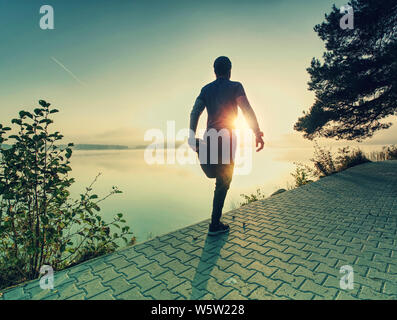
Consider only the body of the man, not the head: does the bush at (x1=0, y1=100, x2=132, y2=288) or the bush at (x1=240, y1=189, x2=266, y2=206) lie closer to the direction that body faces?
the bush at (x1=240, y1=189, x2=266, y2=206)

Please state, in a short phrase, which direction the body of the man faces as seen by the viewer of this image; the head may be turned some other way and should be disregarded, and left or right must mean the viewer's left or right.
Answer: facing away from the viewer and to the right of the viewer

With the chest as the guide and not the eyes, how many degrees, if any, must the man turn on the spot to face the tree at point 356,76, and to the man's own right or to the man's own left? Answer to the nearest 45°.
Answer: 0° — they already face it
